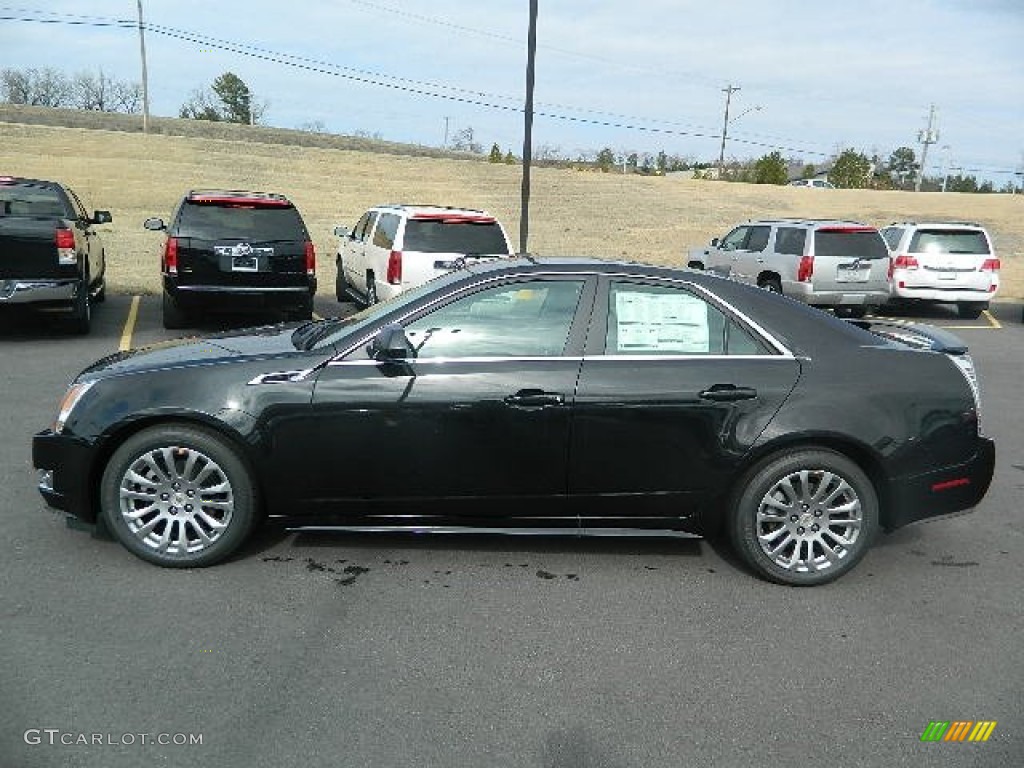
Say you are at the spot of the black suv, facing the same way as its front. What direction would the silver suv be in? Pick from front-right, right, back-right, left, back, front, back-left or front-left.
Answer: right

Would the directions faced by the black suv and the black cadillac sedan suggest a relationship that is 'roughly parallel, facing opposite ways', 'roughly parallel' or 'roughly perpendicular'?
roughly perpendicular

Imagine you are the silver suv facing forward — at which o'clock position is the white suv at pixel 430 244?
The white suv is roughly at 9 o'clock from the silver suv.

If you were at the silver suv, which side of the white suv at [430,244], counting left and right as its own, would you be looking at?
right

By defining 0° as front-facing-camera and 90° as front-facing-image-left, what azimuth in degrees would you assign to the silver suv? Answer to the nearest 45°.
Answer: approximately 135°

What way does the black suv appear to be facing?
away from the camera

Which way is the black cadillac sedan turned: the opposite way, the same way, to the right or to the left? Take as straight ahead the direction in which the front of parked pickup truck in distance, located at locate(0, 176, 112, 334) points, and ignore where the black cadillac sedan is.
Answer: to the left

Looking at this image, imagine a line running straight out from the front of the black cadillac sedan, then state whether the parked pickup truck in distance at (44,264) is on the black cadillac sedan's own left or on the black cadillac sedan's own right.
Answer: on the black cadillac sedan's own right

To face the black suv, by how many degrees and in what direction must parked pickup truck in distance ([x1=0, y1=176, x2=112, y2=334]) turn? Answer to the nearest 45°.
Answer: approximately 45° to its right

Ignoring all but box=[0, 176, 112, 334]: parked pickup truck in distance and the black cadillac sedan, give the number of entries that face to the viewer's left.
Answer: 1

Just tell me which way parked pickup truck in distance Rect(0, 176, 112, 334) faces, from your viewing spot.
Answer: facing away from the viewer and to the right of the viewer

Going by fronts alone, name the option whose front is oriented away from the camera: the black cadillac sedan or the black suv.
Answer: the black suv

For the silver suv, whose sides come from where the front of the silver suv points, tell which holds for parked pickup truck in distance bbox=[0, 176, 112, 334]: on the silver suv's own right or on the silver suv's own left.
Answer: on the silver suv's own left

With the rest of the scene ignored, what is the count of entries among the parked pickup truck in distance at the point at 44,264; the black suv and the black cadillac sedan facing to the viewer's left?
1

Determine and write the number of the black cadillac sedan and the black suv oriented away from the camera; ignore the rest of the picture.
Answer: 1

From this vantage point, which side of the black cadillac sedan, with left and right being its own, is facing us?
left

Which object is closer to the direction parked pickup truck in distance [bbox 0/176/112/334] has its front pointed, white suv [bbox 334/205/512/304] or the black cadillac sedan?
the white suv
